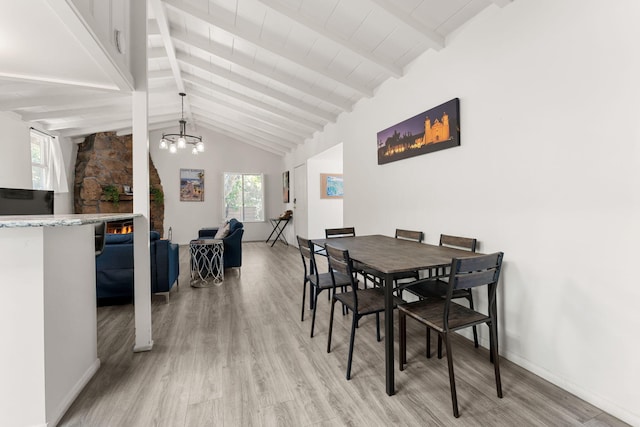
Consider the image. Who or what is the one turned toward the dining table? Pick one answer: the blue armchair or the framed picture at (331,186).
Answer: the framed picture

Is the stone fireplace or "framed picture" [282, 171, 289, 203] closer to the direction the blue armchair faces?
the stone fireplace

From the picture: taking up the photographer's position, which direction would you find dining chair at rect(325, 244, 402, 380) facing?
facing away from the viewer and to the right of the viewer

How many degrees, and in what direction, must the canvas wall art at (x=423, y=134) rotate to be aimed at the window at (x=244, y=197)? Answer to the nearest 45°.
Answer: approximately 90° to its right

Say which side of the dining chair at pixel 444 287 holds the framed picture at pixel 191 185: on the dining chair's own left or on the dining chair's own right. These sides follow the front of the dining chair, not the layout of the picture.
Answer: on the dining chair's own right

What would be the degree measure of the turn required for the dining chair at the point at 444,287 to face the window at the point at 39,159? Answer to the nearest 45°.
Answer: approximately 45° to its right

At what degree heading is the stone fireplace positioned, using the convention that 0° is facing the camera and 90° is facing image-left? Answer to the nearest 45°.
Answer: approximately 0°
